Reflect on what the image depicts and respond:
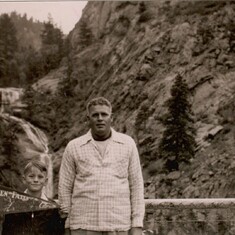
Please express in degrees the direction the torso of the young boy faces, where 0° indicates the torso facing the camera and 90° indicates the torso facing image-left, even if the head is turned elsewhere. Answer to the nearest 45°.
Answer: approximately 0°

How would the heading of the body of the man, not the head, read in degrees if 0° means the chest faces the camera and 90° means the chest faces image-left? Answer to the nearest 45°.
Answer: approximately 0°

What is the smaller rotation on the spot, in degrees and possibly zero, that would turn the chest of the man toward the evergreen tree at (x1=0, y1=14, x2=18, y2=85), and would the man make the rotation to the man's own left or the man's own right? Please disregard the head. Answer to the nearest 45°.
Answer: approximately 180°

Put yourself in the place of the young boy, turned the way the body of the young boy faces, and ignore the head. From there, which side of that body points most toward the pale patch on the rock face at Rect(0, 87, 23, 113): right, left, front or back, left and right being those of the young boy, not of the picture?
back

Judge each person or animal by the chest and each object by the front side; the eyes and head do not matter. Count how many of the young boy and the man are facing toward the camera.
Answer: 2

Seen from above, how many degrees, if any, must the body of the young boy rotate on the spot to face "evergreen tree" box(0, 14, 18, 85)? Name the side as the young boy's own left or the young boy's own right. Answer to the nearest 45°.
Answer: approximately 180°

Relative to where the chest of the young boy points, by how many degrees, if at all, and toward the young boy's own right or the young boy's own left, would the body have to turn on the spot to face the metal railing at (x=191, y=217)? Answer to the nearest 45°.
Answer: approximately 90° to the young boy's own left

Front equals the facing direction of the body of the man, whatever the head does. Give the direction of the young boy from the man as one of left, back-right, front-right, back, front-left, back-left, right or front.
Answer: back-right
